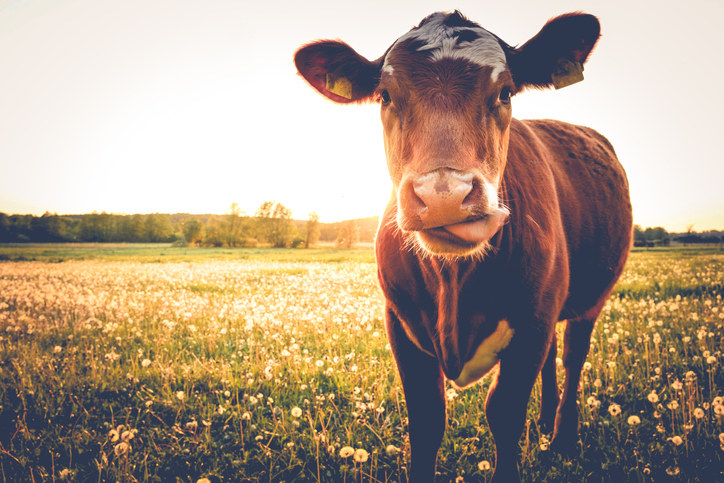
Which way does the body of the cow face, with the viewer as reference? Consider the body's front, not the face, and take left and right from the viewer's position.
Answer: facing the viewer and to the left of the viewer

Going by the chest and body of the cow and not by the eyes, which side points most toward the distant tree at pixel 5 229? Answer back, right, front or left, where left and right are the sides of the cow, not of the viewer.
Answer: right

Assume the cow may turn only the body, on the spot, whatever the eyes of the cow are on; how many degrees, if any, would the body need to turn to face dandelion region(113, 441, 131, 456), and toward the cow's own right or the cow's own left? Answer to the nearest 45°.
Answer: approximately 45° to the cow's own right

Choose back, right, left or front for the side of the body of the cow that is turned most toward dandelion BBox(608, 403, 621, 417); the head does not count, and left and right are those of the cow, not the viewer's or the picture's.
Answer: back

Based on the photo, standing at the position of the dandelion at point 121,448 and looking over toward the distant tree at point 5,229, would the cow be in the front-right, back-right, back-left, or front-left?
back-right
